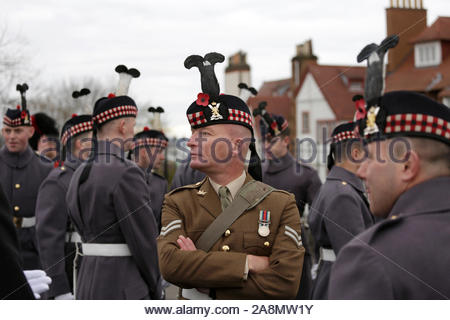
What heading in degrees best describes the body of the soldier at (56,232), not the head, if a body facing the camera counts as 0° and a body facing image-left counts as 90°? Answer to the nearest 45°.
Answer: approximately 270°

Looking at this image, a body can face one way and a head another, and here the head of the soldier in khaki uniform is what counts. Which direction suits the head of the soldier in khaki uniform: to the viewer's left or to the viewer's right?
to the viewer's left

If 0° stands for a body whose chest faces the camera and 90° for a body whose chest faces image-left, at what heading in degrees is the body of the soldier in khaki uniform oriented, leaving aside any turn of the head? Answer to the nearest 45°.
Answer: approximately 0°

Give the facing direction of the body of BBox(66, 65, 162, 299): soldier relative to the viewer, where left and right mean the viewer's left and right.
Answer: facing away from the viewer and to the right of the viewer

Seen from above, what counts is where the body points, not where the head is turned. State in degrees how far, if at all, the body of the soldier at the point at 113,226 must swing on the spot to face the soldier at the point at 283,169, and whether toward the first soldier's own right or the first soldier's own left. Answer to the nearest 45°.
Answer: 0° — they already face them

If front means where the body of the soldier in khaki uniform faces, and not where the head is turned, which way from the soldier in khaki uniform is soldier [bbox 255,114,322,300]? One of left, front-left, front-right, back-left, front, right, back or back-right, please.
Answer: back
